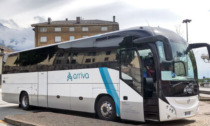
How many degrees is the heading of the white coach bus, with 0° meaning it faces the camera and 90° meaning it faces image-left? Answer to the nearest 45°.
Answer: approximately 315°
